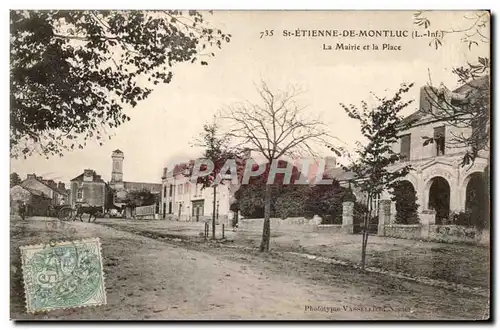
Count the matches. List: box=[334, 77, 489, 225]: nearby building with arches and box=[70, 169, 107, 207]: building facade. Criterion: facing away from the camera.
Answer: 0

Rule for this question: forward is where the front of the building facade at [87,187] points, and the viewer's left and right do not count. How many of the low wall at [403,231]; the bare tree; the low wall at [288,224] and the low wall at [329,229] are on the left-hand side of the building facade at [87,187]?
4

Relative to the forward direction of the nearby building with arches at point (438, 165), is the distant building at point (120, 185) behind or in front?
in front

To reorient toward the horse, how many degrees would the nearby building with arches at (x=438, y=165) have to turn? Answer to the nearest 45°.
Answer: approximately 45° to its right

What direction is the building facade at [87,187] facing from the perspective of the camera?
toward the camera

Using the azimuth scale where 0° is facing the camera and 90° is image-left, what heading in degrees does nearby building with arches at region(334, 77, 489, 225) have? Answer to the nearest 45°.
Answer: approximately 45°

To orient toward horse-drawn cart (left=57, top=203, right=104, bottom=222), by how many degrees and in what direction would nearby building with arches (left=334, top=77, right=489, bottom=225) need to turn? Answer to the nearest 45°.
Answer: approximately 45° to its right
